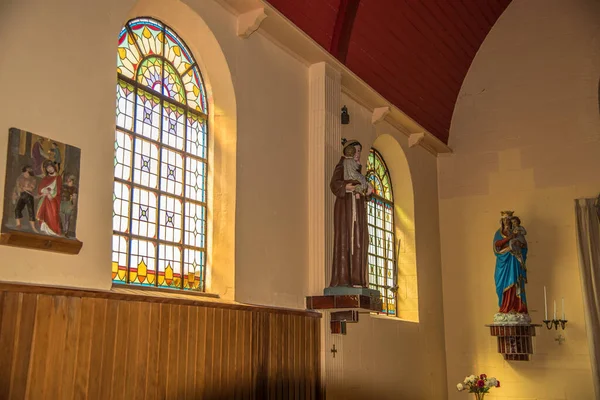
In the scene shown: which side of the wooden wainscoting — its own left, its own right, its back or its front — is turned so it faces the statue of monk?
left

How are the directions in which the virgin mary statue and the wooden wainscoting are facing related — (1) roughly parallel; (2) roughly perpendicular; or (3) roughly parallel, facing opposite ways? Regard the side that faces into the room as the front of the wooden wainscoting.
roughly perpendicular

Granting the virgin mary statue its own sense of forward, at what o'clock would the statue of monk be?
The statue of monk is roughly at 1 o'clock from the virgin mary statue.

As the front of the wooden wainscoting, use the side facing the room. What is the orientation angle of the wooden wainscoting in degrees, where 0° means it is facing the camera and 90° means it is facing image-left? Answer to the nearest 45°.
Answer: approximately 315°

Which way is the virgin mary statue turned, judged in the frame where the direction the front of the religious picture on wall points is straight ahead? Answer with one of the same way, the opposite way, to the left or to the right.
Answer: to the right

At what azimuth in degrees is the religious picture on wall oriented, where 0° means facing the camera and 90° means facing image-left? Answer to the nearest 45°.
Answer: approximately 315°

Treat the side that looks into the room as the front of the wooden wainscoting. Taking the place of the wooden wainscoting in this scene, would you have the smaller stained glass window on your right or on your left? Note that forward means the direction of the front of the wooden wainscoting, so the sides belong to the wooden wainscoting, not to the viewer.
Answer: on your left

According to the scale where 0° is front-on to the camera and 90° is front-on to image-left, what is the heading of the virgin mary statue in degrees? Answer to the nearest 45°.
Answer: approximately 0°

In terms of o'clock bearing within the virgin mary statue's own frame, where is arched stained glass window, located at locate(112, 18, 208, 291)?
The arched stained glass window is roughly at 1 o'clock from the virgin mary statue.
